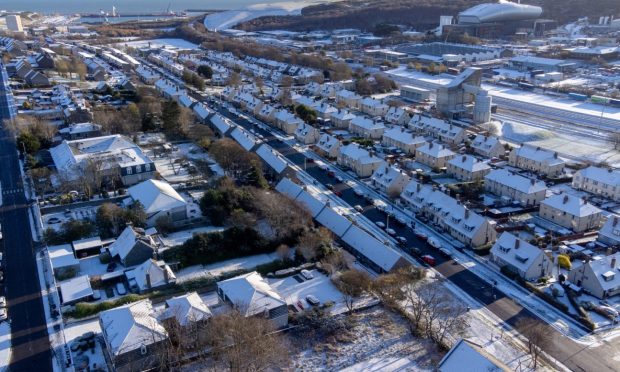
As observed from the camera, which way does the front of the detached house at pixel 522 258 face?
facing the viewer and to the left of the viewer

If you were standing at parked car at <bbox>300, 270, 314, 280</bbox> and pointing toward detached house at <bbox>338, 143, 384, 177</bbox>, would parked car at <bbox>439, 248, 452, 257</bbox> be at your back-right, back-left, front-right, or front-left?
front-right

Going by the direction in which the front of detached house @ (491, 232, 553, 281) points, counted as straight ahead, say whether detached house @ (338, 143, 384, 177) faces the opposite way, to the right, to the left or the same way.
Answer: the same way

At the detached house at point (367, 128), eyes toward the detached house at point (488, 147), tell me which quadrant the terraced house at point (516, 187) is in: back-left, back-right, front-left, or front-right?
front-right

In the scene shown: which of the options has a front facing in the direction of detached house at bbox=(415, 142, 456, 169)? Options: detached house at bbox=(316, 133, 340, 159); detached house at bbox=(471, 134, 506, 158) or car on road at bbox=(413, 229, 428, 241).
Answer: detached house at bbox=(471, 134, 506, 158)

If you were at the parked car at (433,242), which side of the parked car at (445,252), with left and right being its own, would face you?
back

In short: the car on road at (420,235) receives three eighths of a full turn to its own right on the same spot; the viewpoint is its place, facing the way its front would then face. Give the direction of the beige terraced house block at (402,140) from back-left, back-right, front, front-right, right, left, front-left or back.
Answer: right

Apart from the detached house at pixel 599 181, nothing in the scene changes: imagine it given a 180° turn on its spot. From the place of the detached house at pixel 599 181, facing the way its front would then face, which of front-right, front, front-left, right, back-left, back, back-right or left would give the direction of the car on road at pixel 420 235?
back

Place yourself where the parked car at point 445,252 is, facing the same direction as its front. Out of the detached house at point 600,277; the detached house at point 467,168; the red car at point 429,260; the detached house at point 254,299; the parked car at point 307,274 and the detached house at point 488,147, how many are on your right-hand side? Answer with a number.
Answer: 3

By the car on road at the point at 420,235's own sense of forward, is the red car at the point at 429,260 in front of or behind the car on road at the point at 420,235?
in front

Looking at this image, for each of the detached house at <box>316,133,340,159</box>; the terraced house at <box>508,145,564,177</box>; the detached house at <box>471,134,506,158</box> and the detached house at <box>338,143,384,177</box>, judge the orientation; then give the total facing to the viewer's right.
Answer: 0

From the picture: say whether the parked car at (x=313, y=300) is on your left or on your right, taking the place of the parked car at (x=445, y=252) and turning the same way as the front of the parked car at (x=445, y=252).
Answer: on your right

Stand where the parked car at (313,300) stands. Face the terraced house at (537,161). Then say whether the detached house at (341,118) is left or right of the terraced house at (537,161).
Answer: left

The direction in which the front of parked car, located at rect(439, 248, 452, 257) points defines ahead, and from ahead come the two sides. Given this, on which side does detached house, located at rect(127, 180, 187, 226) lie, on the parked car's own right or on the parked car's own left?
on the parked car's own right

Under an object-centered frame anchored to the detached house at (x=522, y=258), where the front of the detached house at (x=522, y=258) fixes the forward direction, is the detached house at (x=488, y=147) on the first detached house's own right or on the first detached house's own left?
on the first detached house's own right

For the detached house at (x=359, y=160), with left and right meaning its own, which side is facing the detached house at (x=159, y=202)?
front

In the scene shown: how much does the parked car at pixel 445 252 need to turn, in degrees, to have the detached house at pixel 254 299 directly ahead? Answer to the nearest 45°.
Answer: approximately 90° to its right
